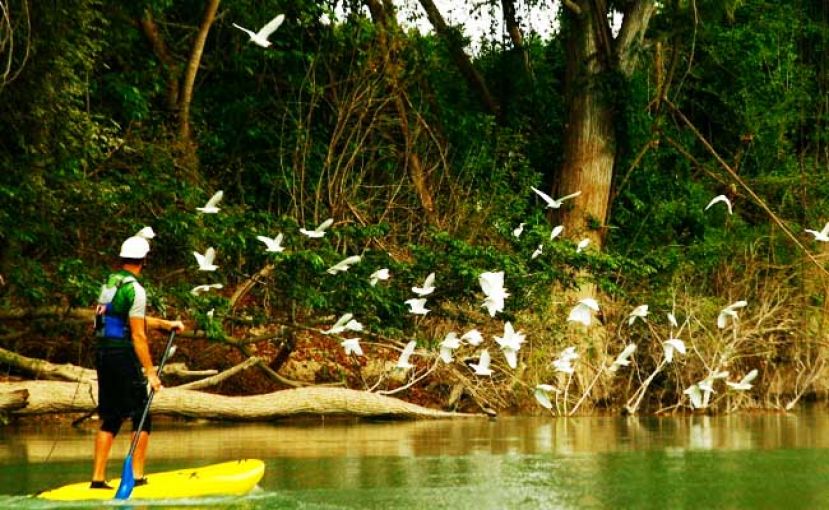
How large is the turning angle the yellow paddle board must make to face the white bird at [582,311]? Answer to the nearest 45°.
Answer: approximately 45° to its left

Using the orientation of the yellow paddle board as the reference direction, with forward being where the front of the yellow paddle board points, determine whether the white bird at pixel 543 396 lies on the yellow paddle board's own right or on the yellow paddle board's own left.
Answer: on the yellow paddle board's own left

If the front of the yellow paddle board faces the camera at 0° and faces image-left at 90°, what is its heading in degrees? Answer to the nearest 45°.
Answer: approximately 270°

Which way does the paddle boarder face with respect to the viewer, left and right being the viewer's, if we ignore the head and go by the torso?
facing away from the viewer and to the right of the viewer

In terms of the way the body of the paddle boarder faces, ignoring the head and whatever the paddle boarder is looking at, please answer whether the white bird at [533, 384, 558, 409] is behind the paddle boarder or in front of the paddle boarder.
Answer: in front
